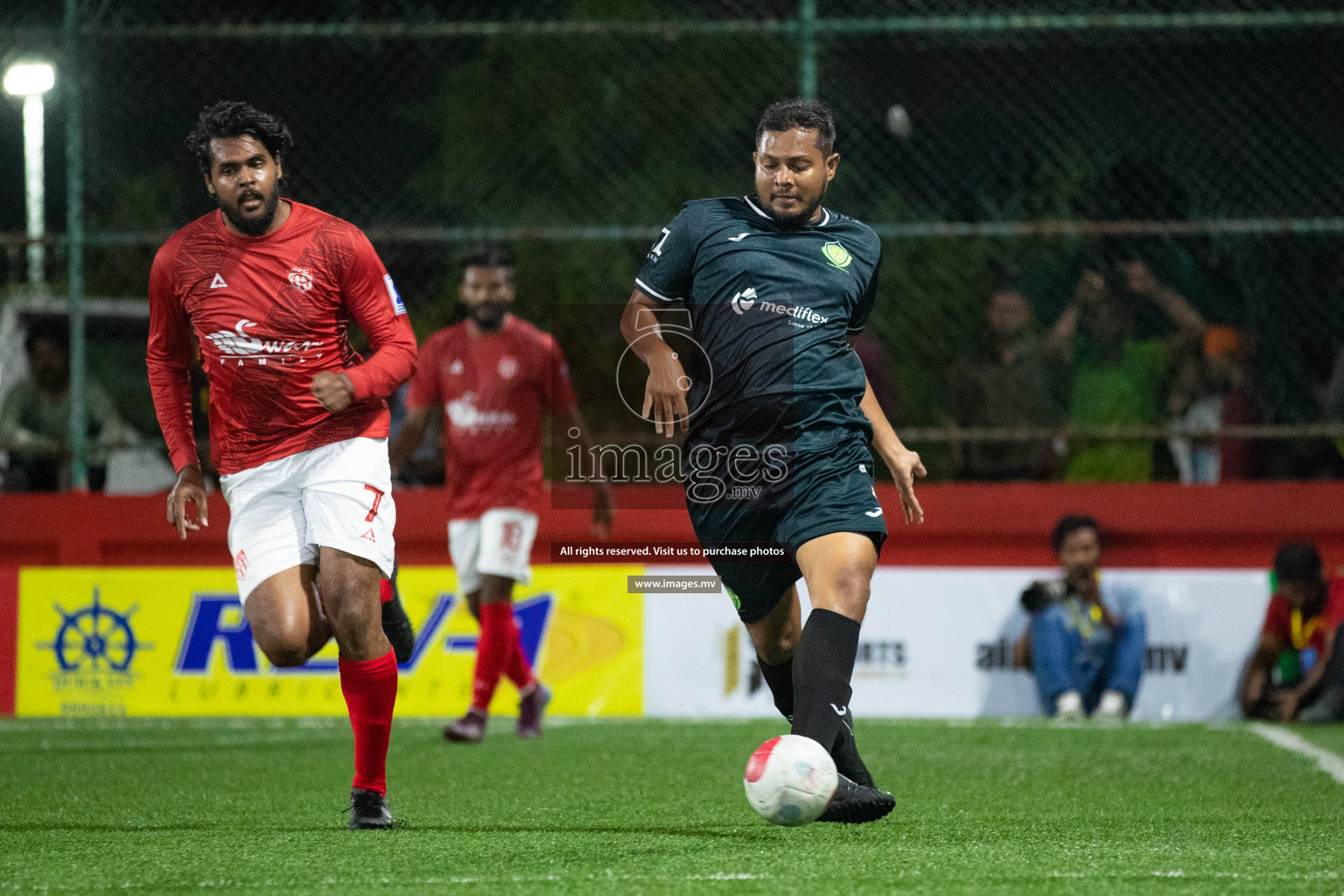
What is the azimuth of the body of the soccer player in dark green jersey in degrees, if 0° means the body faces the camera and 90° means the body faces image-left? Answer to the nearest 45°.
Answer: approximately 0°

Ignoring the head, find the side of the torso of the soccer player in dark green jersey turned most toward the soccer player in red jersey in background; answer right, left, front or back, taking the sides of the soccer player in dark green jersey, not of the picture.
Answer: back

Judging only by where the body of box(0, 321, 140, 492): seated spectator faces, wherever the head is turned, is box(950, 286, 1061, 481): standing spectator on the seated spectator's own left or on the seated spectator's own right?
on the seated spectator's own left

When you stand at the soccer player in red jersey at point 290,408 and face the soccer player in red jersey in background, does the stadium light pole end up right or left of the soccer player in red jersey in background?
left

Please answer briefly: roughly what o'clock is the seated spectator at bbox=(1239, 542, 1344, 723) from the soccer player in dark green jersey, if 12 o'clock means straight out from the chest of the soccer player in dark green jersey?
The seated spectator is roughly at 7 o'clock from the soccer player in dark green jersey.

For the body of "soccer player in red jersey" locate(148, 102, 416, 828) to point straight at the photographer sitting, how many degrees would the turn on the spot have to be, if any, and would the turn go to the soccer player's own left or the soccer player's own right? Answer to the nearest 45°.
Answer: approximately 135° to the soccer player's own left

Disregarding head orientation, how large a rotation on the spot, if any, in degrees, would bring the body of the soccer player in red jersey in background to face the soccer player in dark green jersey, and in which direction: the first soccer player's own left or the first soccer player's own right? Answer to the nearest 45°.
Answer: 0° — they already face them

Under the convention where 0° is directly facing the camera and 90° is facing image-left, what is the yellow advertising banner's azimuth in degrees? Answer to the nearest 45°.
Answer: approximately 0°

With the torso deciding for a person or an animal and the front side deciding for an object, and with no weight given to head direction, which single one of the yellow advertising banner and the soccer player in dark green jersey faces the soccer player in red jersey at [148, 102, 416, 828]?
the yellow advertising banner
